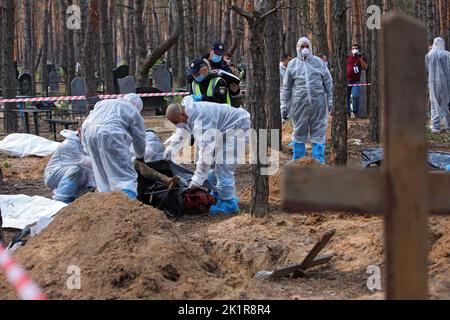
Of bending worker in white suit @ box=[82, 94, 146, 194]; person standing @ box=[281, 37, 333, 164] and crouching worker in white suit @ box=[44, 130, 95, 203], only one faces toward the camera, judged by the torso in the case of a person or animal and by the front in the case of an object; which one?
the person standing

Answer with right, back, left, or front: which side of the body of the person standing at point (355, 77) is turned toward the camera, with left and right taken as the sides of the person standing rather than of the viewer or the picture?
front

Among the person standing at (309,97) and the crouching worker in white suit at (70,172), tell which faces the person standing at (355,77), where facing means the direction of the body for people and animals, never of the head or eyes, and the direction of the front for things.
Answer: the crouching worker in white suit

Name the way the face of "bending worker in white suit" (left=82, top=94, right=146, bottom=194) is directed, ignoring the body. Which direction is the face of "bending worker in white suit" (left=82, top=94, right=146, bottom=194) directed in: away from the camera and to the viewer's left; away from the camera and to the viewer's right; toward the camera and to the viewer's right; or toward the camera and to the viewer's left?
away from the camera and to the viewer's right

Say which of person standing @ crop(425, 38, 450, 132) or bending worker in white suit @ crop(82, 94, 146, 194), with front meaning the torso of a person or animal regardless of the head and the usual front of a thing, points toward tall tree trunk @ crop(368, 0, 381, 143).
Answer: the bending worker in white suit

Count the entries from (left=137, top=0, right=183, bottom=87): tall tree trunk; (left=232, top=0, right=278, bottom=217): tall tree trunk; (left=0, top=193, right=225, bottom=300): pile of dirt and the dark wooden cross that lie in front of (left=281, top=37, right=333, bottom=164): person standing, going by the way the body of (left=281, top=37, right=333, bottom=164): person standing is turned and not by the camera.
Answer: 3

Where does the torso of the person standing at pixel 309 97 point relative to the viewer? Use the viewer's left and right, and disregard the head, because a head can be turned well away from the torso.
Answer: facing the viewer

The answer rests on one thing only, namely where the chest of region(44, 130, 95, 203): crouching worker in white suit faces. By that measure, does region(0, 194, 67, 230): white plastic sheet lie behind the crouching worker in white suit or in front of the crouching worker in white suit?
behind

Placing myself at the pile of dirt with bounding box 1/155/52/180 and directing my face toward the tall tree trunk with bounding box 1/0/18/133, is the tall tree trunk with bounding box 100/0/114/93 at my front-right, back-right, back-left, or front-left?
front-right

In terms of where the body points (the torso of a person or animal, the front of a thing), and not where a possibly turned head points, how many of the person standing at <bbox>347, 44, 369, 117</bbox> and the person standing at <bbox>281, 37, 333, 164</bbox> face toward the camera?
2

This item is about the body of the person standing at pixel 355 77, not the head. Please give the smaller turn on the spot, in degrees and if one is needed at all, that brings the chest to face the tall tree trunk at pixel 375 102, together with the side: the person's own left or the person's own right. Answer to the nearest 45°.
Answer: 0° — they already face it
